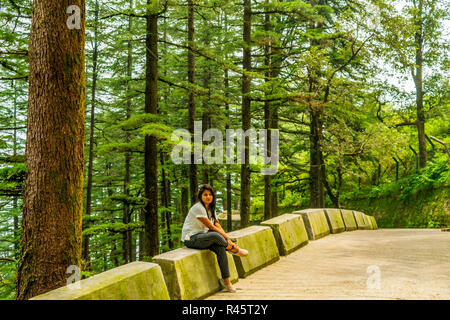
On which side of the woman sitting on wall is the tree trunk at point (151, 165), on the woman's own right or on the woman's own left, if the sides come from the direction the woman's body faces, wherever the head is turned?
on the woman's own left

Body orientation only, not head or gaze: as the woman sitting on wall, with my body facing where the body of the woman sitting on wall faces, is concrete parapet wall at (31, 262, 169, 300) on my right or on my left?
on my right

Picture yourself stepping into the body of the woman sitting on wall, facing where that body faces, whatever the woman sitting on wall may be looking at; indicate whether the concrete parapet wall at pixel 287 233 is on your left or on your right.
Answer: on your left

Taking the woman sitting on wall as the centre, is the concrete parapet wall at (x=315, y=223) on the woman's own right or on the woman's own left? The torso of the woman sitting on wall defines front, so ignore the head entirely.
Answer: on the woman's own left

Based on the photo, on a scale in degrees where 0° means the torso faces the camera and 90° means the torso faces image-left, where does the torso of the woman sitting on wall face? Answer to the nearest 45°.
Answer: approximately 270°

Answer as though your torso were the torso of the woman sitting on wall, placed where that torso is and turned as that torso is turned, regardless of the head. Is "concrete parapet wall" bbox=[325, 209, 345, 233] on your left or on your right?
on your left

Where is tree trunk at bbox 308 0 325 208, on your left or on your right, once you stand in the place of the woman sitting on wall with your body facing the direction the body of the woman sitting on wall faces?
on your left

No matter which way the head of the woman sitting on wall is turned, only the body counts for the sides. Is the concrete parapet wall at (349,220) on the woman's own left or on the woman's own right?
on the woman's own left

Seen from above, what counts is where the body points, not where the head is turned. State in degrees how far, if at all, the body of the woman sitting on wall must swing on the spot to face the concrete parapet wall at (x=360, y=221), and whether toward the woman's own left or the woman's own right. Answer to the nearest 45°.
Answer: approximately 45° to the woman's own left

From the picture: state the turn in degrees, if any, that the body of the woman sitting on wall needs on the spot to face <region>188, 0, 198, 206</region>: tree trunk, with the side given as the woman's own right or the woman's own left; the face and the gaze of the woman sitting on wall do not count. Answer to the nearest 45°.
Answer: approximately 90° to the woman's own left
